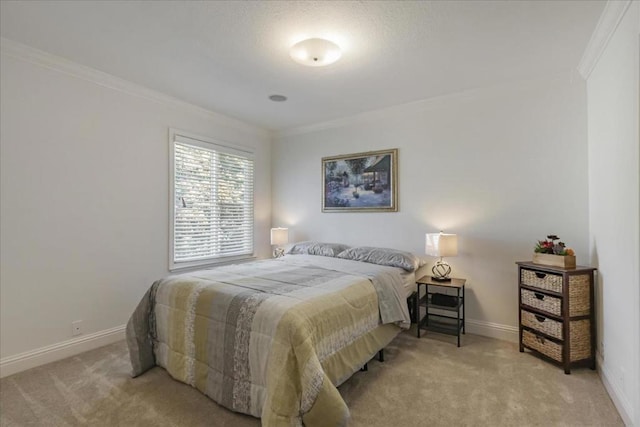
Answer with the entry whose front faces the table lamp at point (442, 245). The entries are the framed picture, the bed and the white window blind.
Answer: the white window blind

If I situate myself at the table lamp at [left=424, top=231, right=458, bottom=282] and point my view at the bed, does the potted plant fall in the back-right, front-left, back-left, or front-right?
back-left

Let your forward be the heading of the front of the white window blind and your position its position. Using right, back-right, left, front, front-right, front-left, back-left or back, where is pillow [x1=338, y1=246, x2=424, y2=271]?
front

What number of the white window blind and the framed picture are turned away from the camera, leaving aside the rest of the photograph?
0

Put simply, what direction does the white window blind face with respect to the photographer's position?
facing the viewer and to the right of the viewer

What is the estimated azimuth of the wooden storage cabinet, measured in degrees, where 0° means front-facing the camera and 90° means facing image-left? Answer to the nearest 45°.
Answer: approximately 45°

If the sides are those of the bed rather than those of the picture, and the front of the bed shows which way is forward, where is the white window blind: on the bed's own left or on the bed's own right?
on the bed's own right

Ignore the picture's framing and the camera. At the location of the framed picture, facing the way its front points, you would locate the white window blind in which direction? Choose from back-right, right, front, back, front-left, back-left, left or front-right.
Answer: front-right

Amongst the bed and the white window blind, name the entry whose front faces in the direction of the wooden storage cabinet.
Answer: the white window blind

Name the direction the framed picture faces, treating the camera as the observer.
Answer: facing the viewer and to the left of the viewer

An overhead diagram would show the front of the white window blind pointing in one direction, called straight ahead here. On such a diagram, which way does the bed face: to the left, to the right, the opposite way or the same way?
to the right

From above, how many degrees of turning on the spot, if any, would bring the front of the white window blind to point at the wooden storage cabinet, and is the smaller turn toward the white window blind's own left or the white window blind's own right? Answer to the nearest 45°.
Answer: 0° — it already faces it

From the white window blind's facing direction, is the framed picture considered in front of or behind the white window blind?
in front

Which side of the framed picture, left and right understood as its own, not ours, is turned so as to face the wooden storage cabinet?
left

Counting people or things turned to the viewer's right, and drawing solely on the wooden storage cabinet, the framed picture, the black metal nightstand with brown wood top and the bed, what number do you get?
0

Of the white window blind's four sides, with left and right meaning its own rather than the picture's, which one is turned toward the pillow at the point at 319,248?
front

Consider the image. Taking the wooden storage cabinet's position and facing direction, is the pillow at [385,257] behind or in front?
in front
